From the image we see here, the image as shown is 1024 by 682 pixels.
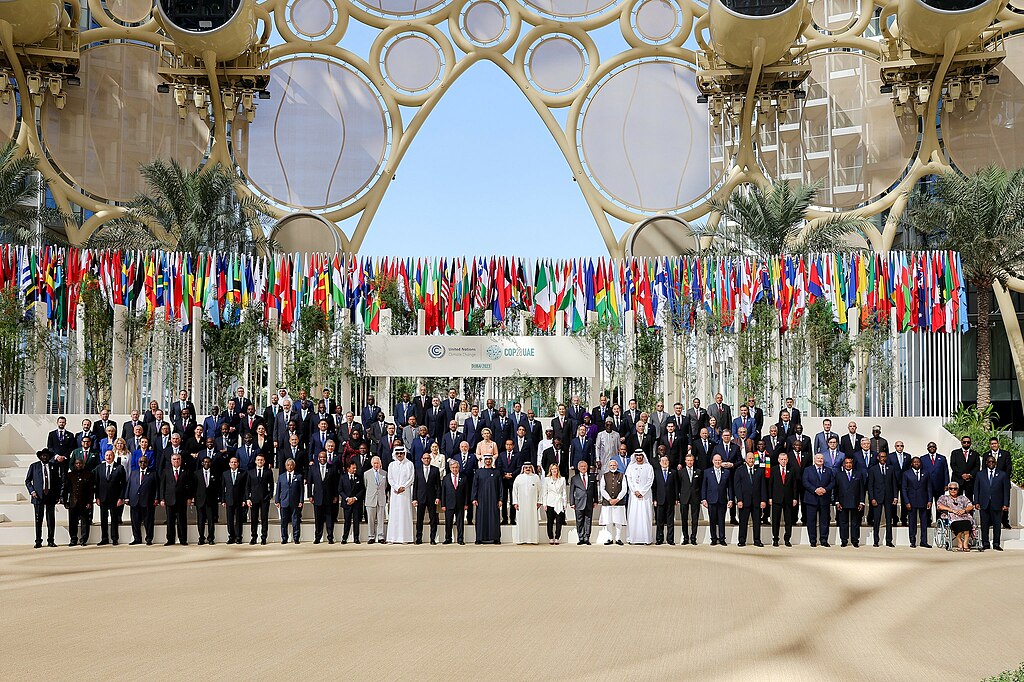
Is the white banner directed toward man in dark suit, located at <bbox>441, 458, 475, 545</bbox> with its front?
yes

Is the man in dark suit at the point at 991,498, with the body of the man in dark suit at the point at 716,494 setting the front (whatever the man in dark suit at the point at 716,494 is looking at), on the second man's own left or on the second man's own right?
on the second man's own left

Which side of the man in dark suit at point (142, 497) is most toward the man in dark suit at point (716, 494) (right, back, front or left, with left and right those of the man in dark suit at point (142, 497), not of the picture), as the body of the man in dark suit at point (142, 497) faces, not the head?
left

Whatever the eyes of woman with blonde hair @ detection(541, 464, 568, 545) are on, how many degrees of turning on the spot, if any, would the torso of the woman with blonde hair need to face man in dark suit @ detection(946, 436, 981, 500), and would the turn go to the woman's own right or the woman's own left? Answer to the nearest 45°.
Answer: approximately 90° to the woman's own left

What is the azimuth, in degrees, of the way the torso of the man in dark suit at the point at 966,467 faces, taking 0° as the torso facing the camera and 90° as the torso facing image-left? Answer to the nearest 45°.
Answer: approximately 0°

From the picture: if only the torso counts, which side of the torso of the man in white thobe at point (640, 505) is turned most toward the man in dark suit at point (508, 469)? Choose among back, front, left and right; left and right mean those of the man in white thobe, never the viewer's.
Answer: right

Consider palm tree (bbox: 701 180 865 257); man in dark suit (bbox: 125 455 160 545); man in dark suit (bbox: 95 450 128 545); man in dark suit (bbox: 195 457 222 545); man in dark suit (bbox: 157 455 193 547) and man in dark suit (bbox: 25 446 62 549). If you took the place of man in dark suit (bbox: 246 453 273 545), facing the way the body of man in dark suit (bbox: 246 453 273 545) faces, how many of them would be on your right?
5

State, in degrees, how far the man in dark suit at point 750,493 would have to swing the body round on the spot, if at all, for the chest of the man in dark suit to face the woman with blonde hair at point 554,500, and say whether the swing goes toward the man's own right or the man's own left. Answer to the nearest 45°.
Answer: approximately 90° to the man's own right

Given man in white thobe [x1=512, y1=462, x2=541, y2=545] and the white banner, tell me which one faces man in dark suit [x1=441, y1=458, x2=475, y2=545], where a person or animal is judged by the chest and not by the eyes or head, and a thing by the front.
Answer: the white banner

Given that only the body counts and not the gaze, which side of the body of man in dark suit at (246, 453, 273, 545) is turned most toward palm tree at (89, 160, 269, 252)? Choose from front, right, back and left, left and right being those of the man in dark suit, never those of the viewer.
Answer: back
